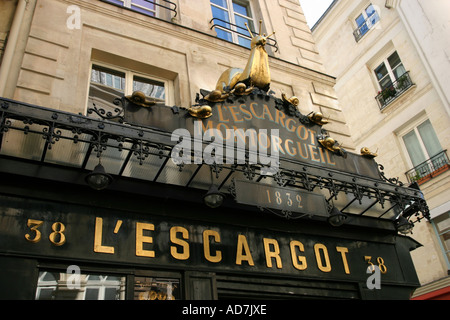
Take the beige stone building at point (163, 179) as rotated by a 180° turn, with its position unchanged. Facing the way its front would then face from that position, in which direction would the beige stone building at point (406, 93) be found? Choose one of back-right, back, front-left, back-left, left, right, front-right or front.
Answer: right

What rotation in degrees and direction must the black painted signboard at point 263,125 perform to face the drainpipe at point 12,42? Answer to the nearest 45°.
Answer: approximately 90° to its right

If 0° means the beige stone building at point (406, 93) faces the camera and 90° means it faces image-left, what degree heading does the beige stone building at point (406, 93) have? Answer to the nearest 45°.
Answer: approximately 45°

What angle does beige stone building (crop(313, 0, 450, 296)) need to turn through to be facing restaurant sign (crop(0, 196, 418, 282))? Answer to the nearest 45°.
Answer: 0° — it already faces it

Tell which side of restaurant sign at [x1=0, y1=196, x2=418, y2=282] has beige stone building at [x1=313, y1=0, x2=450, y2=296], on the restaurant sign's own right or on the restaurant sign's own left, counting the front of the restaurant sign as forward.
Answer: on the restaurant sign's own left

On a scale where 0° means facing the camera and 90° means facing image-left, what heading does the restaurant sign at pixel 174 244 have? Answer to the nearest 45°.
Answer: approximately 315°

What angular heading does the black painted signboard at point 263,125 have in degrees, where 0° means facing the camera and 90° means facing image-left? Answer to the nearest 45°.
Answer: approximately 315°

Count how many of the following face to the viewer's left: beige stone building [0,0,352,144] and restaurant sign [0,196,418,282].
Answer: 0

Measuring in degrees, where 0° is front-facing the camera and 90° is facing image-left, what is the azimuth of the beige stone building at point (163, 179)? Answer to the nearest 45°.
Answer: approximately 315°

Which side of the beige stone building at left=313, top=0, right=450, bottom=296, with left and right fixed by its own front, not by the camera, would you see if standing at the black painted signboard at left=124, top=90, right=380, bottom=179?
front
